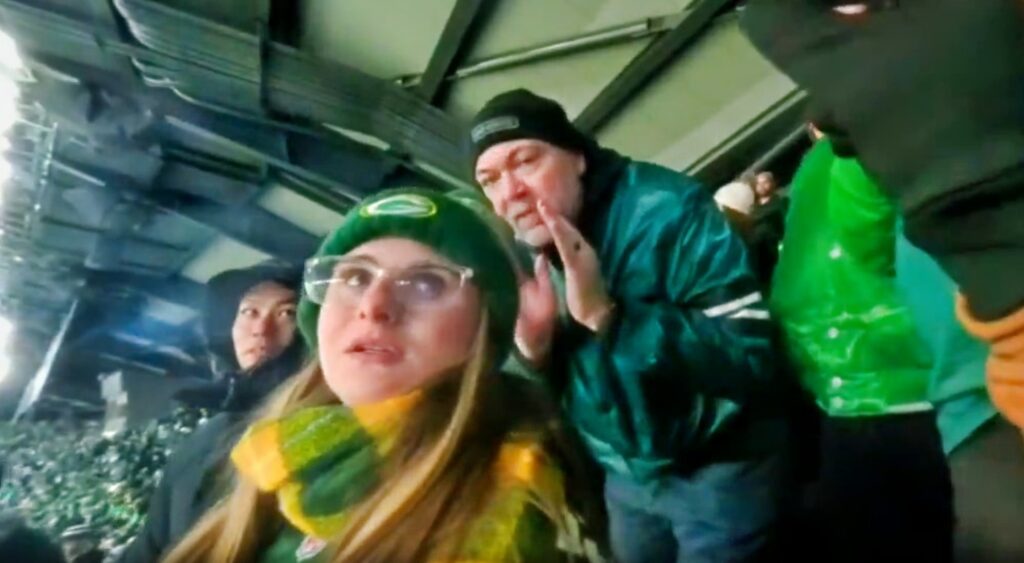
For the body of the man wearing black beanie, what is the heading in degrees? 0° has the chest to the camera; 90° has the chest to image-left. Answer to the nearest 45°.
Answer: approximately 45°

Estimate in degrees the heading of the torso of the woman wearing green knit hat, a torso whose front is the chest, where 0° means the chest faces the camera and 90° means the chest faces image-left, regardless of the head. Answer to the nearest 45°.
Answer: approximately 45°
